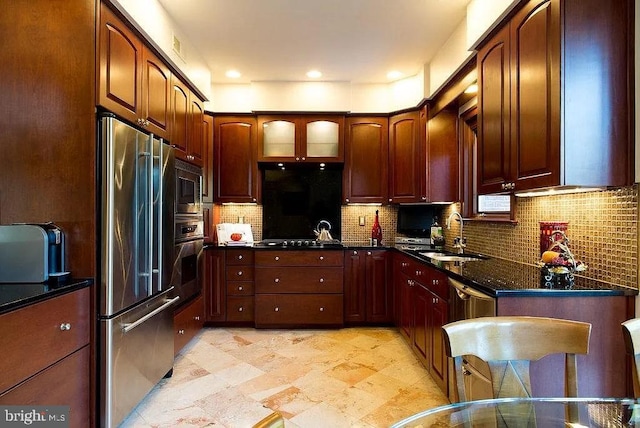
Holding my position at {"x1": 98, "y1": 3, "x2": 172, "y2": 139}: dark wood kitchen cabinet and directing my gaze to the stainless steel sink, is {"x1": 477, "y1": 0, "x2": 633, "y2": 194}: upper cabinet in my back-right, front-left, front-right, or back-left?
front-right

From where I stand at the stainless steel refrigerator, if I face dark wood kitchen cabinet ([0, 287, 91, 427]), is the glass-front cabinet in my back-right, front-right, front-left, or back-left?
back-left

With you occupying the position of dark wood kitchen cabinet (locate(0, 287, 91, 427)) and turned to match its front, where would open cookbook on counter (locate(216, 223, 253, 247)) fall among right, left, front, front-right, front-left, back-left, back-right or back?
left

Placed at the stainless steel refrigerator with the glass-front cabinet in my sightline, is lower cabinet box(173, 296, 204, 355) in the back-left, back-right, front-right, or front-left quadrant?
front-left

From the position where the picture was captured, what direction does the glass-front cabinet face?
facing the viewer

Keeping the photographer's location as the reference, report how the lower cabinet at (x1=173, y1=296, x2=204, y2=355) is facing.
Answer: facing to the right of the viewer

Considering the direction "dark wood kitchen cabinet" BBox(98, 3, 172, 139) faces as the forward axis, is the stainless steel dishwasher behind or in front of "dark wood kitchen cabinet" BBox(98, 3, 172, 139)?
in front

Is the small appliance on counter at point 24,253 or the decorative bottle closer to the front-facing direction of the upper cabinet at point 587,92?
the small appliance on counter
